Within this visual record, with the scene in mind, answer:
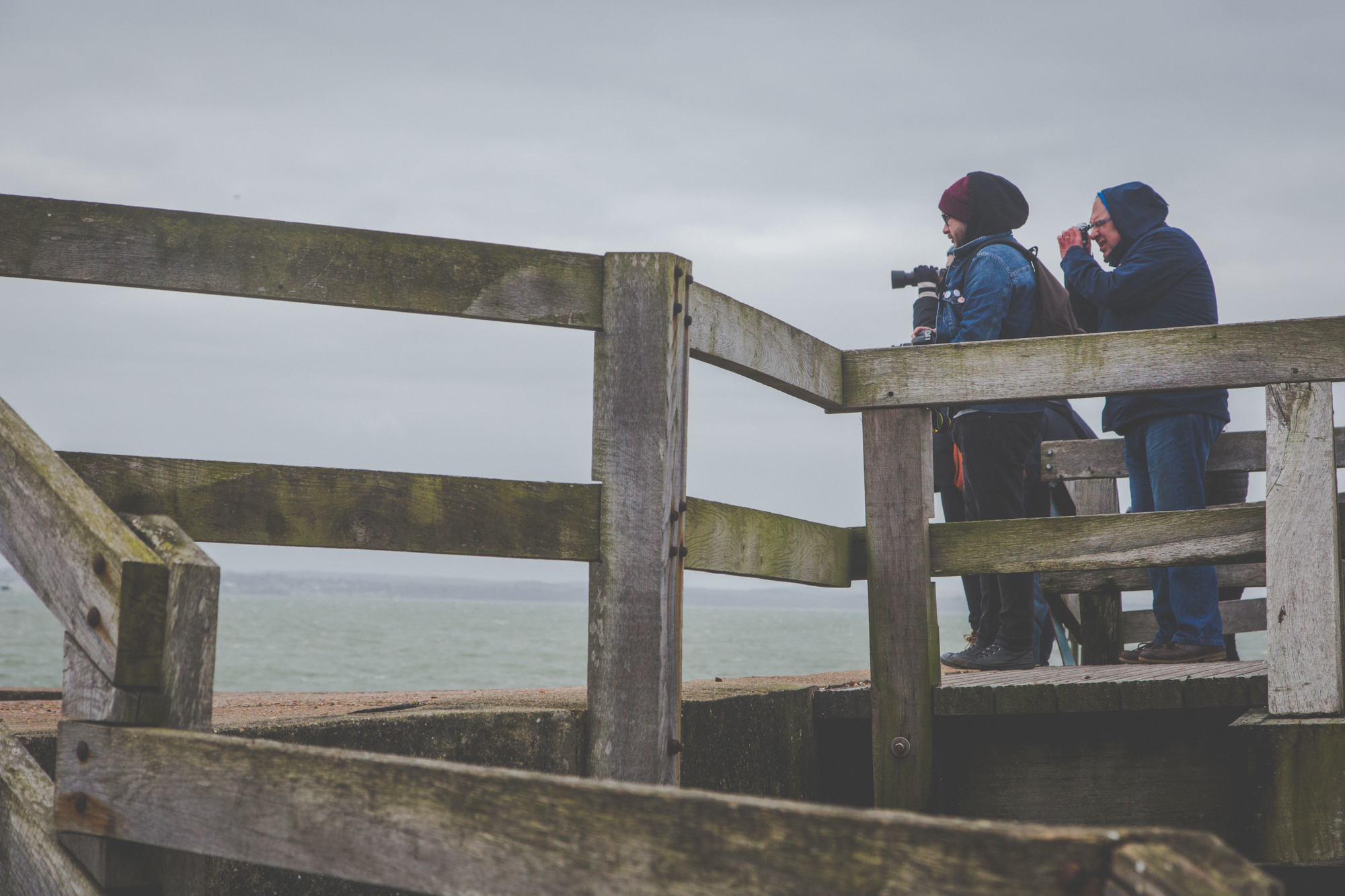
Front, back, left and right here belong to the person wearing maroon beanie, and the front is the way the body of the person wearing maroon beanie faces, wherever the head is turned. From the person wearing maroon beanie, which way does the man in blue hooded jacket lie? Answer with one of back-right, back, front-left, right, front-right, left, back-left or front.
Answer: back

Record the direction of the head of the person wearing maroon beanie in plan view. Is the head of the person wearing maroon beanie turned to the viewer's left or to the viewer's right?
to the viewer's left

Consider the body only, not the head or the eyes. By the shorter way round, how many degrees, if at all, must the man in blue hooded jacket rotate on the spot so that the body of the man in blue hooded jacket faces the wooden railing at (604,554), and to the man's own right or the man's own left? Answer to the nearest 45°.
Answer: approximately 45° to the man's own left

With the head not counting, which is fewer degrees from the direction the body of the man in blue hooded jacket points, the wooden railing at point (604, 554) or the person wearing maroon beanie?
the person wearing maroon beanie

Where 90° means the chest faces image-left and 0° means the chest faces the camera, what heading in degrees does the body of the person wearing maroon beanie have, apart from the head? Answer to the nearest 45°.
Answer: approximately 90°

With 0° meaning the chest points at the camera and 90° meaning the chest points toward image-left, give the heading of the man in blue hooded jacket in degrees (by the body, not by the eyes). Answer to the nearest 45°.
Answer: approximately 90°

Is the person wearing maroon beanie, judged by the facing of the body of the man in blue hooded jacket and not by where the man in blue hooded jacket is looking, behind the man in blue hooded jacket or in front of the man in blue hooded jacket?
in front

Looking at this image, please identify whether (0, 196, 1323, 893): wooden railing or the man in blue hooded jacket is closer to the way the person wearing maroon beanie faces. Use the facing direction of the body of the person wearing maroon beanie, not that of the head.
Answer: the wooden railing

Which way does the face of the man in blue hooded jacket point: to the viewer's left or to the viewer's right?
to the viewer's left

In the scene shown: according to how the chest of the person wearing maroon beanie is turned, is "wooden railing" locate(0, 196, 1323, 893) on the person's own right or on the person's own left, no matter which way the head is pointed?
on the person's own left

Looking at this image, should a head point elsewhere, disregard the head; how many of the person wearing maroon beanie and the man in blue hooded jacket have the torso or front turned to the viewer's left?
2

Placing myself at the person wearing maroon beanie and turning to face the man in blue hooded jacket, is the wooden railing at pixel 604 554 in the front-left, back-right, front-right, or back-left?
back-right
